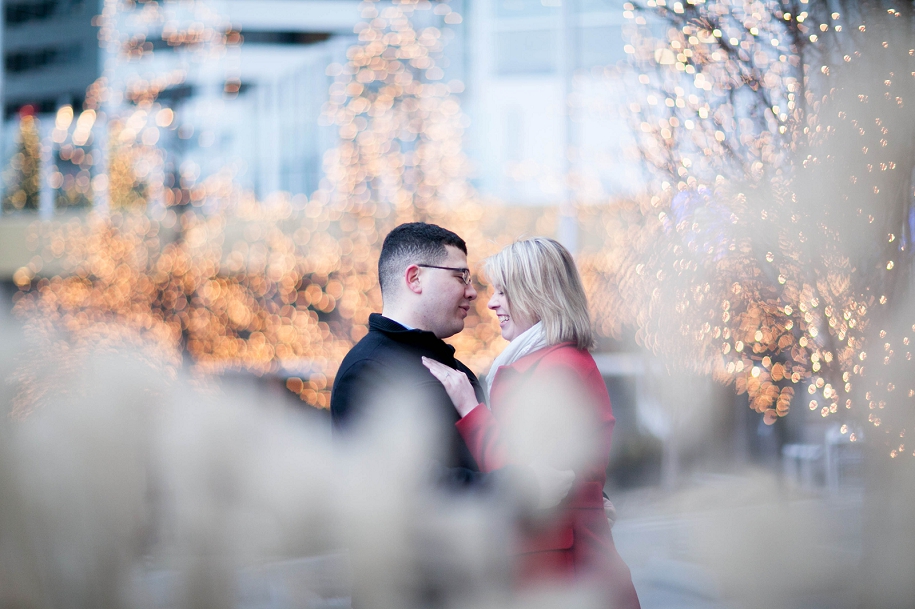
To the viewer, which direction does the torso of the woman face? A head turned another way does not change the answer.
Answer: to the viewer's left

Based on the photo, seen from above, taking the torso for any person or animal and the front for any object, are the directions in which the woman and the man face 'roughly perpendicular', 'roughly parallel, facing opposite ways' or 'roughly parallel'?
roughly parallel, facing opposite ways

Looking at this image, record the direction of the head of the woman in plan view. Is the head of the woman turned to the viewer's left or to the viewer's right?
to the viewer's left

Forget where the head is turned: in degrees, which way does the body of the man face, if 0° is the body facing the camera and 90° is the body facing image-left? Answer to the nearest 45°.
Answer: approximately 270°

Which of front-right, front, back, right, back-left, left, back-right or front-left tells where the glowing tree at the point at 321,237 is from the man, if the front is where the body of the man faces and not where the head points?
left

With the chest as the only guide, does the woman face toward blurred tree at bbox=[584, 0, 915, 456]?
no

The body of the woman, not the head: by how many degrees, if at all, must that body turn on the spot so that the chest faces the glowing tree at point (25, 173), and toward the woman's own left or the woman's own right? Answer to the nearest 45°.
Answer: approximately 45° to the woman's own right

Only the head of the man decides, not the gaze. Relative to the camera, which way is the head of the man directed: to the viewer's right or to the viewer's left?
to the viewer's right

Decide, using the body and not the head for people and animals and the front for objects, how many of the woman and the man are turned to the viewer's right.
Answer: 1
